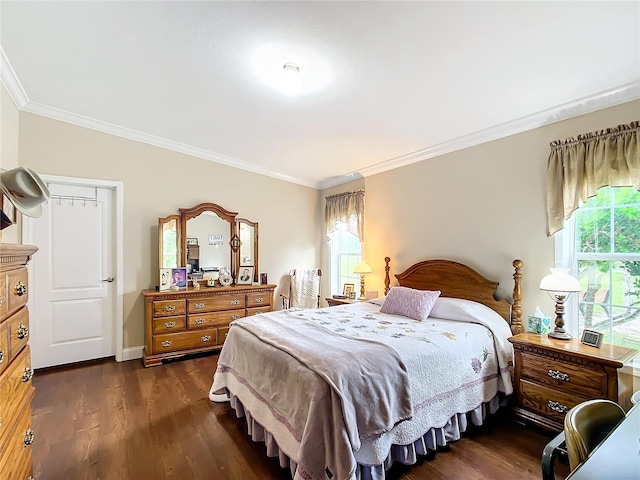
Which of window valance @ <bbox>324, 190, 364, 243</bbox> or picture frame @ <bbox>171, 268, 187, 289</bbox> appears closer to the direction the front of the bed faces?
the picture frame

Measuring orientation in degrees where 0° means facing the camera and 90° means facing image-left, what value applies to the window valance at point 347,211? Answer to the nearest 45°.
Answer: approximately 45°

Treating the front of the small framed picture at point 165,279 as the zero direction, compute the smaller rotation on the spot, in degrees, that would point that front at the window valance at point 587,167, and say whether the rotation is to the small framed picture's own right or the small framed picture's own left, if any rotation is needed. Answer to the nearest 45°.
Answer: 0° — it already faces it

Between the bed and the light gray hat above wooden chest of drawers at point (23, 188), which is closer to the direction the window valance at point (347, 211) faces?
the light gray hat above wooden chest of drawers

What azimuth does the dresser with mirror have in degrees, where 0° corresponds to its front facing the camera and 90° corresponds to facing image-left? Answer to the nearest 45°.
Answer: approximately 315°

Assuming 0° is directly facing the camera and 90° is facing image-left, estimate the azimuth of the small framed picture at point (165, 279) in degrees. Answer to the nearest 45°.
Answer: approximately 315°

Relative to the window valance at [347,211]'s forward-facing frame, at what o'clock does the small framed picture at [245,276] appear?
The small framed picture is roughly at 1 o'clock from the window valance.

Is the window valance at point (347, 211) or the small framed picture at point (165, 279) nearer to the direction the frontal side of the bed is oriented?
the small framed picture
